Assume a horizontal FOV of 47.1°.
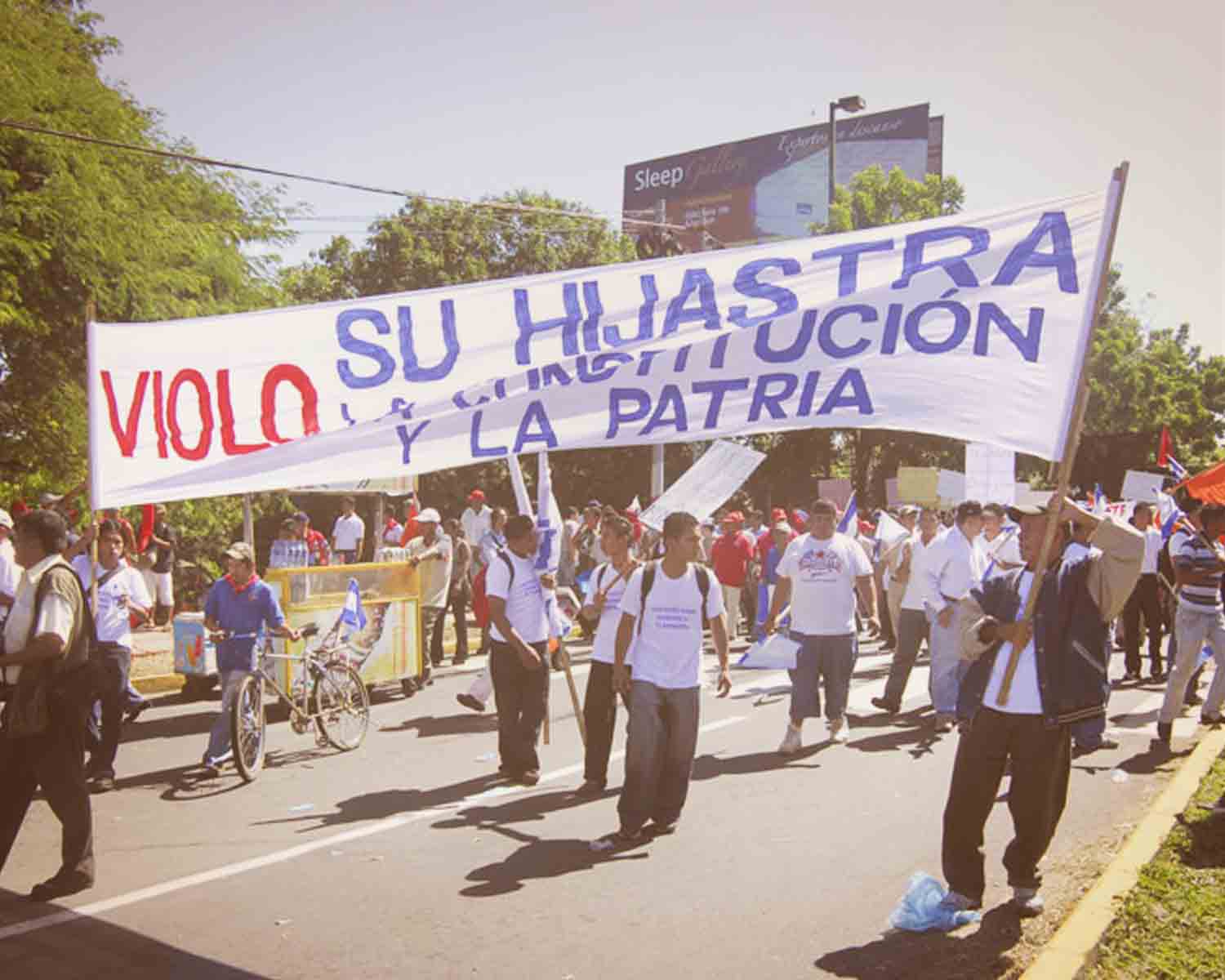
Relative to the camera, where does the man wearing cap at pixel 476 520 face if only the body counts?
toward the camera

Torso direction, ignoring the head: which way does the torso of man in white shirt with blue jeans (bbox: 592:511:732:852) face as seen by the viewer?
toward the camera

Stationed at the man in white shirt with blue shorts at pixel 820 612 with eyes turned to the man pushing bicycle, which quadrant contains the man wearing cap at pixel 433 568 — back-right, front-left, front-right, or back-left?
front-right

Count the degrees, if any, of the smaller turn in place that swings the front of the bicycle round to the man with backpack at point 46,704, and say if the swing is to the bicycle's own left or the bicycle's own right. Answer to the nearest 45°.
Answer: approximately 45° to the bicycle's own left

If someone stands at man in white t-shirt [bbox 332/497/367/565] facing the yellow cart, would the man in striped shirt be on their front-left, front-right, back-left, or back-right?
front-left

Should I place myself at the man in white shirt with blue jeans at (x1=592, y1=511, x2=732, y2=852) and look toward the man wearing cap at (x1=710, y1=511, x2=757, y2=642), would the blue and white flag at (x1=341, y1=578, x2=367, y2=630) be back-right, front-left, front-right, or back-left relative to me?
front-left

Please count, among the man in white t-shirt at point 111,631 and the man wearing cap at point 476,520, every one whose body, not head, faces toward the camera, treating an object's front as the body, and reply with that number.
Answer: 2

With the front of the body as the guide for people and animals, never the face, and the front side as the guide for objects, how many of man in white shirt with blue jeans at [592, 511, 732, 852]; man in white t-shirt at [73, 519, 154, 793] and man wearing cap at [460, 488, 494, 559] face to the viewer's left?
0

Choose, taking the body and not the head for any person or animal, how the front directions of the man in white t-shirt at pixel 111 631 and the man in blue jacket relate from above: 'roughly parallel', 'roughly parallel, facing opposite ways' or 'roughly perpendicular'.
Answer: roughly perpendicular

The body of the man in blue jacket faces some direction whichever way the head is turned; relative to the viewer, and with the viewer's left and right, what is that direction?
facing the viewer and to the left of the viewer

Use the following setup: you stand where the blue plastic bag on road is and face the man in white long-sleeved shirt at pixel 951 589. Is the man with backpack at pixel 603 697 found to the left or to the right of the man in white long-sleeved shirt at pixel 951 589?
left

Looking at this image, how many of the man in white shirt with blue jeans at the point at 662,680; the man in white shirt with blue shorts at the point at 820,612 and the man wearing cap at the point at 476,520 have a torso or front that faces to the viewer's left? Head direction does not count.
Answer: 0
